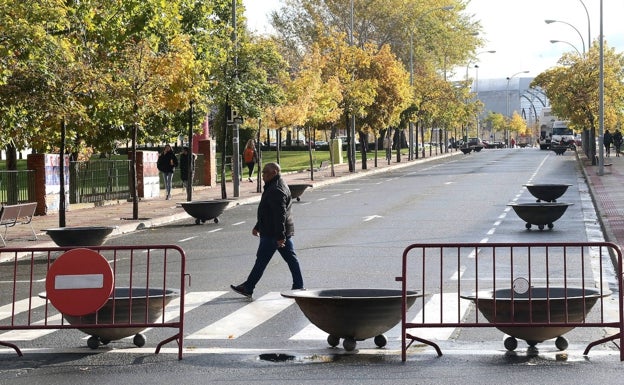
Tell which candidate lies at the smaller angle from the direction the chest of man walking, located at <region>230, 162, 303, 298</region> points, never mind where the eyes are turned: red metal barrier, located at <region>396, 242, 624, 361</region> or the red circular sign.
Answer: the red circular sign

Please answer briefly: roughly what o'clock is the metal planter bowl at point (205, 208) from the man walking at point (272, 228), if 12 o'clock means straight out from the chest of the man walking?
The metal planter bowl is roughly at 3 o'clock from the man walking.

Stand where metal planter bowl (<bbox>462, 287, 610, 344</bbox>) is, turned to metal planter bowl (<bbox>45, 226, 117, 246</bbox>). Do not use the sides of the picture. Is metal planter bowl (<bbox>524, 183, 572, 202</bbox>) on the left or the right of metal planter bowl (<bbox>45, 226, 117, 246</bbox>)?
right

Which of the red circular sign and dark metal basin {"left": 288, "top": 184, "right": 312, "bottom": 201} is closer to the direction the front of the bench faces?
the dark metal basin

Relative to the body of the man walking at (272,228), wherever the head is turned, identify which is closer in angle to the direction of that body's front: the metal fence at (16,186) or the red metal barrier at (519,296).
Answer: the metal fence

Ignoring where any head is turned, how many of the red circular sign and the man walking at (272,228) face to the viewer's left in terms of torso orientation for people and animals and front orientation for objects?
1

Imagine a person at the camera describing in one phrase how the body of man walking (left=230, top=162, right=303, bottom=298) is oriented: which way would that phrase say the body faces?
to the viewer's left

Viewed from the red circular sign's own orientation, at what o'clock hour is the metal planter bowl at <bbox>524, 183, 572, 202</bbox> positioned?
The metal planter bowl is roughly at 7 o'clock from the red circular sign.
